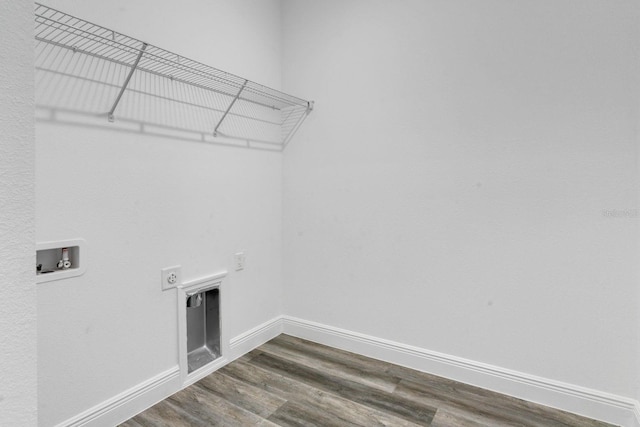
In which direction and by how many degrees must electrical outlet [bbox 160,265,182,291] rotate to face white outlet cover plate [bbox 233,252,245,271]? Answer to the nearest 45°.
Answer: approximately 90° to its left

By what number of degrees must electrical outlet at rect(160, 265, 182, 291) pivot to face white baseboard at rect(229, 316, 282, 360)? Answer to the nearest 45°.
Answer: approximately 90° to its left

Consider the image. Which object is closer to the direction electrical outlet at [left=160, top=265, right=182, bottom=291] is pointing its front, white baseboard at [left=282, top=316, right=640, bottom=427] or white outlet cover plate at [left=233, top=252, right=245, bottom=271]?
the white baseboard

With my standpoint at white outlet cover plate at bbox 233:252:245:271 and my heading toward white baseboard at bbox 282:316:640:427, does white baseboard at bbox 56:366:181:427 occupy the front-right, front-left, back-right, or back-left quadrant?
back-right

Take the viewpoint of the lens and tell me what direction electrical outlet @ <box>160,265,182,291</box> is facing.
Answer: facing the viewer and to the right of the viewer
